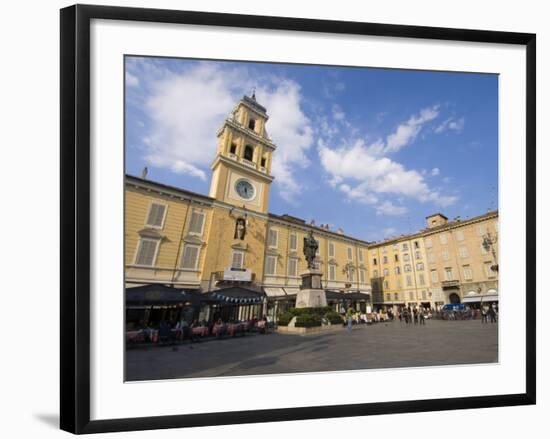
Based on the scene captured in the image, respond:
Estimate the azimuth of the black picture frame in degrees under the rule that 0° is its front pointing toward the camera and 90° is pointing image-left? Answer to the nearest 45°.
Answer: approximately 315°
